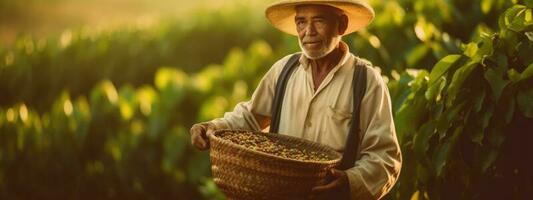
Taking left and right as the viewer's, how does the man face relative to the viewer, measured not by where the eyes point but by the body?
facing the viewer and to the left of the viewer
